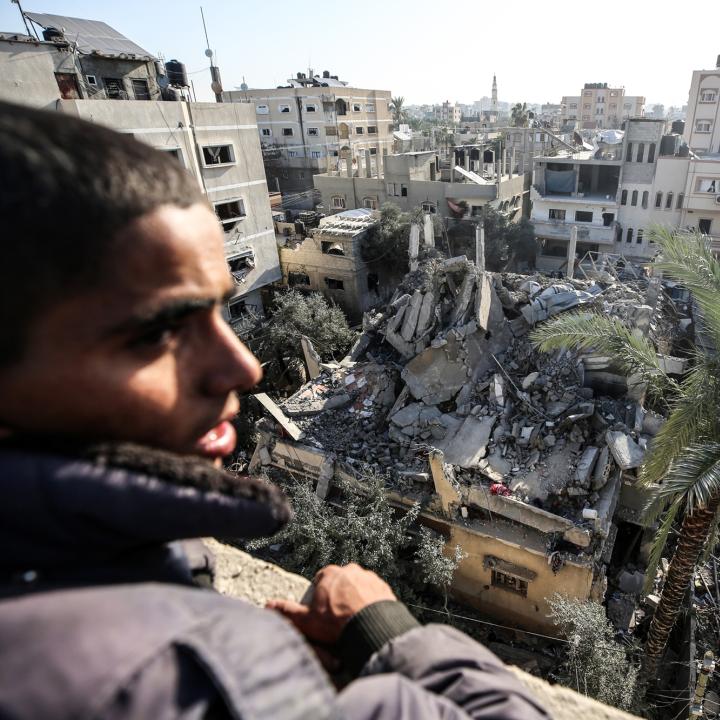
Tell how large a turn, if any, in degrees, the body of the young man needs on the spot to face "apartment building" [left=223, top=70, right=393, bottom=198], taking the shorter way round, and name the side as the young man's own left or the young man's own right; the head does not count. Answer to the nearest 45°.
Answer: approximately 90° to the young man's own left

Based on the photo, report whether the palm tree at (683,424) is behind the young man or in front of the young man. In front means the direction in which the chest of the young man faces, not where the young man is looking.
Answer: in front

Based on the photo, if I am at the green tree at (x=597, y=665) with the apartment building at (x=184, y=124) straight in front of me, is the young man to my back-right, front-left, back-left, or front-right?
back-left

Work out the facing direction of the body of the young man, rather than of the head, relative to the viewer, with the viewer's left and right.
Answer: facing to the right of the viewer

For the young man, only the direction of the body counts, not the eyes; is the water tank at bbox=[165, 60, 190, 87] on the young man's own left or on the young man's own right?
on the young man's own left

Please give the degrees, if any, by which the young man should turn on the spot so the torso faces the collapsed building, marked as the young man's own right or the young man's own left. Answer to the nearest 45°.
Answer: approximately 45° to the young man's own left

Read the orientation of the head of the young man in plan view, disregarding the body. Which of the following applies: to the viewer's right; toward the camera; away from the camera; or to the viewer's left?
to the viewer's right
